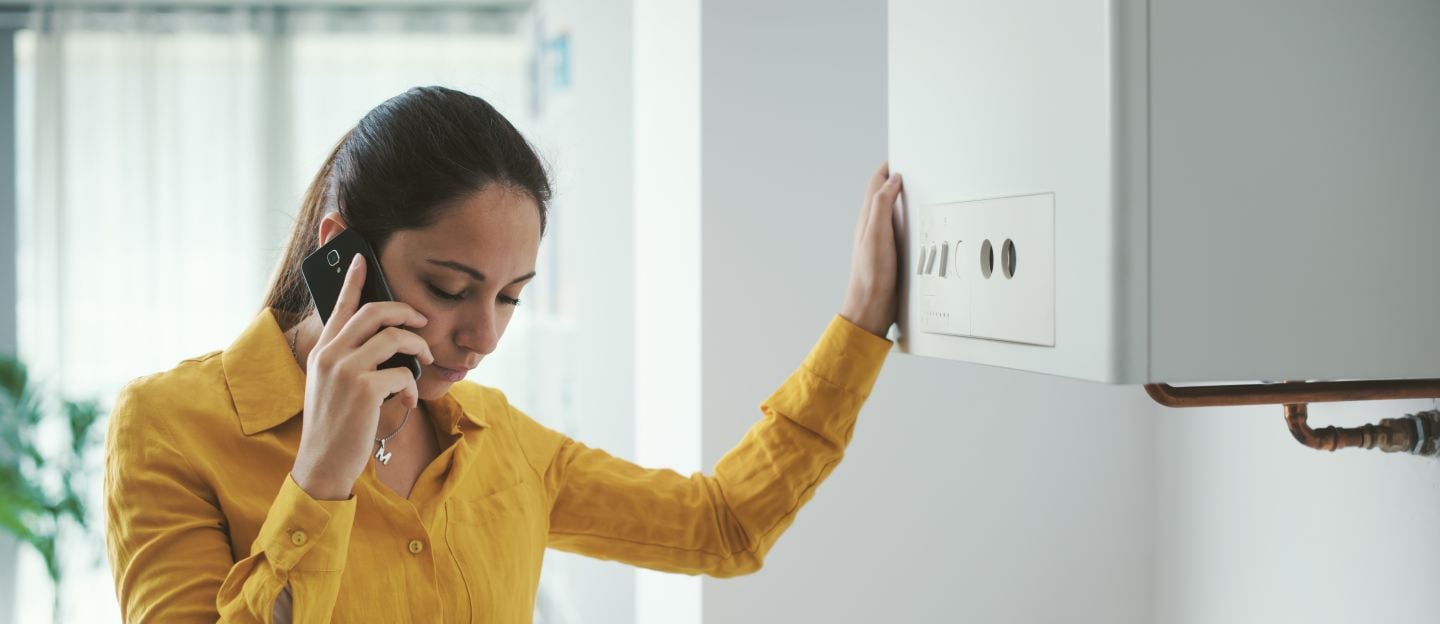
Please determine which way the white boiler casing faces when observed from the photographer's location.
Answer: facing the viewer and to the left of the viewer

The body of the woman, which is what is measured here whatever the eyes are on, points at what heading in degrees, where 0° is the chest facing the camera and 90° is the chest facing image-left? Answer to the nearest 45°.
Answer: approximately 315°

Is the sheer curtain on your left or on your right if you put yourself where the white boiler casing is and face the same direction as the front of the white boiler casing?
on your right

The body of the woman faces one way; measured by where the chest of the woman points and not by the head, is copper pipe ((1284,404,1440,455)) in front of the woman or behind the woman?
in front
